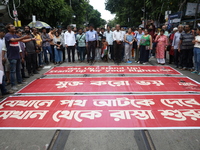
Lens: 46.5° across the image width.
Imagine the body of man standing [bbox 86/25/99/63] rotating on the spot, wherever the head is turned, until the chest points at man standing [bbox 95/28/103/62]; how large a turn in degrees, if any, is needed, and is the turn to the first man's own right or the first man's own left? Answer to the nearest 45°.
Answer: approximately 135° to the first man's own left

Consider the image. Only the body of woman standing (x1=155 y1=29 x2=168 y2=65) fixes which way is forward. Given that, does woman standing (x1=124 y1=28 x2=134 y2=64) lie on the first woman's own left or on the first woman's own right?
on the first woman's own right

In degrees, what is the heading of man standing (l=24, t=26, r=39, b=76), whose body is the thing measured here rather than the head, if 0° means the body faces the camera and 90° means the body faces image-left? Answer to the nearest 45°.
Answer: approximately 315°

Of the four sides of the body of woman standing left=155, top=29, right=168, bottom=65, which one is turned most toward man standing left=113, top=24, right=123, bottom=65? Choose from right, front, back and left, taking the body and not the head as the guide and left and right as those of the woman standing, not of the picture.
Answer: right

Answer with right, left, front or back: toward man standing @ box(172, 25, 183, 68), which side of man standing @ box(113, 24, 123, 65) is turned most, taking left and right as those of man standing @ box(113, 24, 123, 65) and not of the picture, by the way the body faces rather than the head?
left

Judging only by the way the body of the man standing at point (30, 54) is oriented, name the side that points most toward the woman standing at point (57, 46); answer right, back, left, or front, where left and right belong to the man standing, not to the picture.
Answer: left

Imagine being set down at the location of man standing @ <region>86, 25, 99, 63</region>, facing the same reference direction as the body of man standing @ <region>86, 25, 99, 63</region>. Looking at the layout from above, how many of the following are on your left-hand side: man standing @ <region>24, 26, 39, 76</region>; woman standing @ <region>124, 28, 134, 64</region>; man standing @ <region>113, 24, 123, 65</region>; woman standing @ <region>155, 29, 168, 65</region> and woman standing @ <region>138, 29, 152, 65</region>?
4

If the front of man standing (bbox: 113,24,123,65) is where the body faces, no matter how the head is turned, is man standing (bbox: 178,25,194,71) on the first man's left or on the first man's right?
on the first man's left

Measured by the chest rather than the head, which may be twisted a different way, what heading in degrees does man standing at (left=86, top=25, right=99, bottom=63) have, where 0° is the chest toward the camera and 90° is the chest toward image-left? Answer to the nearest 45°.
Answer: approximately 0°

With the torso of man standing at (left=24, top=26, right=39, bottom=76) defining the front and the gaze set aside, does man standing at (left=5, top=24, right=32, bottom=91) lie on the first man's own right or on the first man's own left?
on the first man's own right
